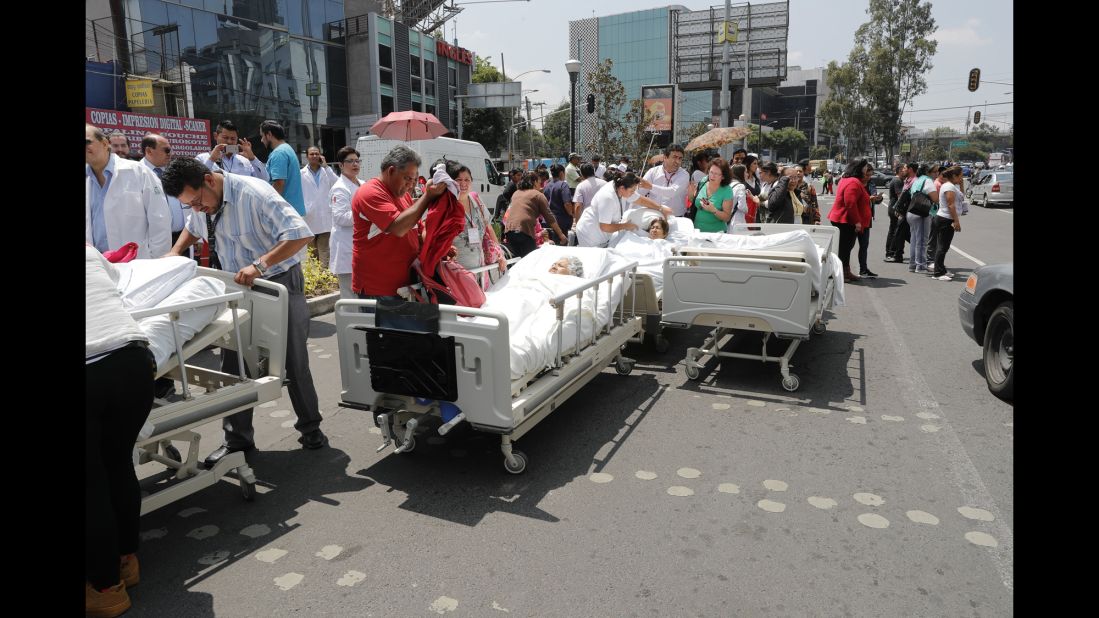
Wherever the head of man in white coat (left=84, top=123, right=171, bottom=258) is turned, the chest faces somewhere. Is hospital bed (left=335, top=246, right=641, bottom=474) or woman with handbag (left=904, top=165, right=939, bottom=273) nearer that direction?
the hospital bed

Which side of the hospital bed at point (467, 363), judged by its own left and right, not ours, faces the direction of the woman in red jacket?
back

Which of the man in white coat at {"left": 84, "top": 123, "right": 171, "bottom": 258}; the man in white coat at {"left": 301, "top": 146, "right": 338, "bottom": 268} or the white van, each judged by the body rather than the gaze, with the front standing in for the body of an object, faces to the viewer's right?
the white van

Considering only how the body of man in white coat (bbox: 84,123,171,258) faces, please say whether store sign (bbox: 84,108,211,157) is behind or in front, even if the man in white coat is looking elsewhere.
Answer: behind

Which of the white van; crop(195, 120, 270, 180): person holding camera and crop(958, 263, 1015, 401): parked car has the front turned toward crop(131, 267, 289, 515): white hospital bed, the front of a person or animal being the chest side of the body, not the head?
the person holding camera

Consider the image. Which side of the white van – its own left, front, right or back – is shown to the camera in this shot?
right

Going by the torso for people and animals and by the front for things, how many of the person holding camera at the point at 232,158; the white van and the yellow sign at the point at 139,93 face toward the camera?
2

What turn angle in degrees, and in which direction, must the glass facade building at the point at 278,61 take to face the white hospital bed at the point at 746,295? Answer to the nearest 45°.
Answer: approximately 45° to its right

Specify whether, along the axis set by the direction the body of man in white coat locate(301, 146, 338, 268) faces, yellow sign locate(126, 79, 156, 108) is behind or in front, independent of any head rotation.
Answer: behind

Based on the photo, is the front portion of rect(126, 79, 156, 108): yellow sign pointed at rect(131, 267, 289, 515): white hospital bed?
yes
